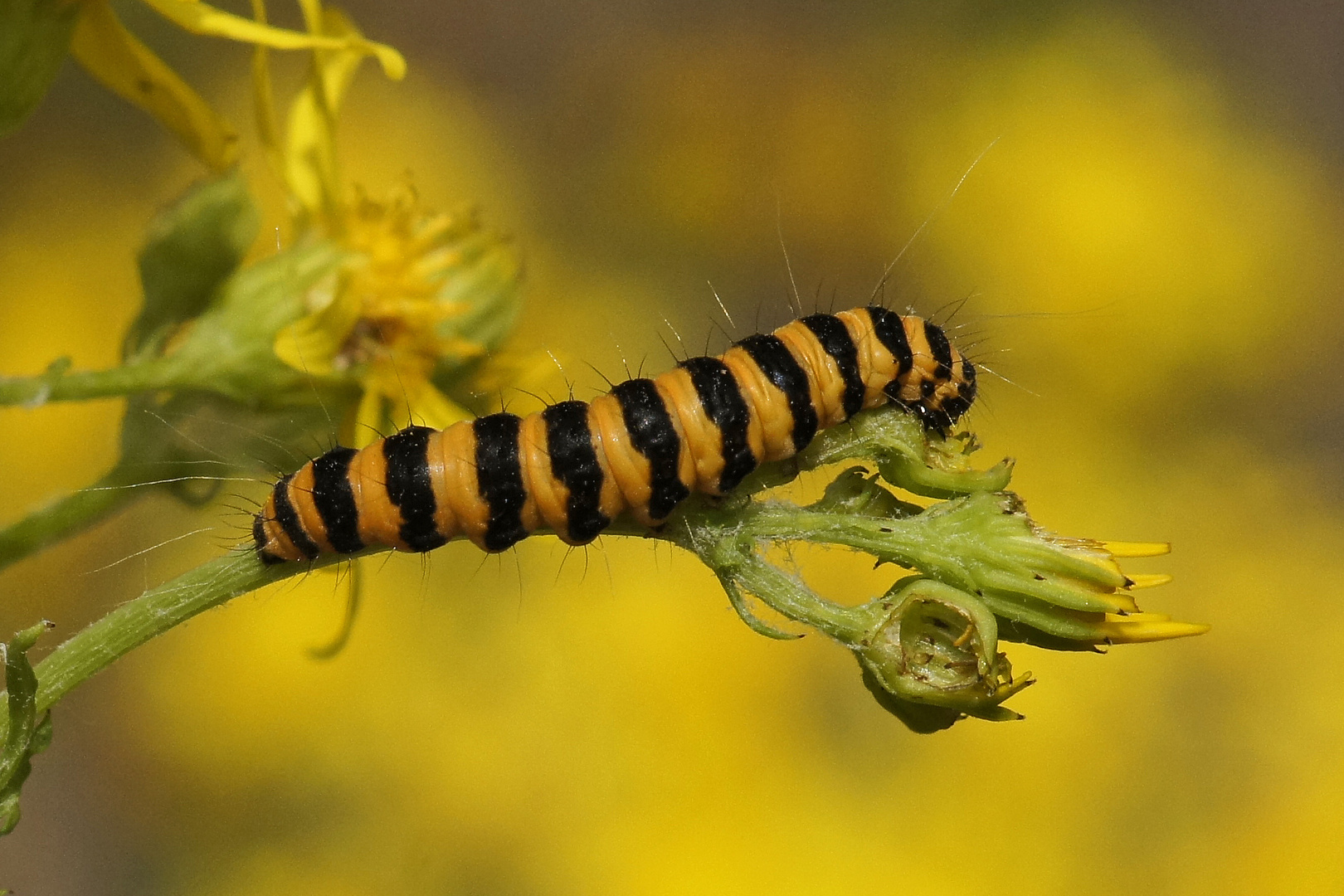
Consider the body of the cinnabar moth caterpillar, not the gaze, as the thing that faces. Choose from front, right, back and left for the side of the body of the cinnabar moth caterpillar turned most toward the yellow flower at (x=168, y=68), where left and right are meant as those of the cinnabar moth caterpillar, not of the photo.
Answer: back

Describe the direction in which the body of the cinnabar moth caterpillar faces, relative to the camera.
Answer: to the viewer's right

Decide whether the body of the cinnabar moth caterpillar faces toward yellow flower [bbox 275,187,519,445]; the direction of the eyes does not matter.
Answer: no
